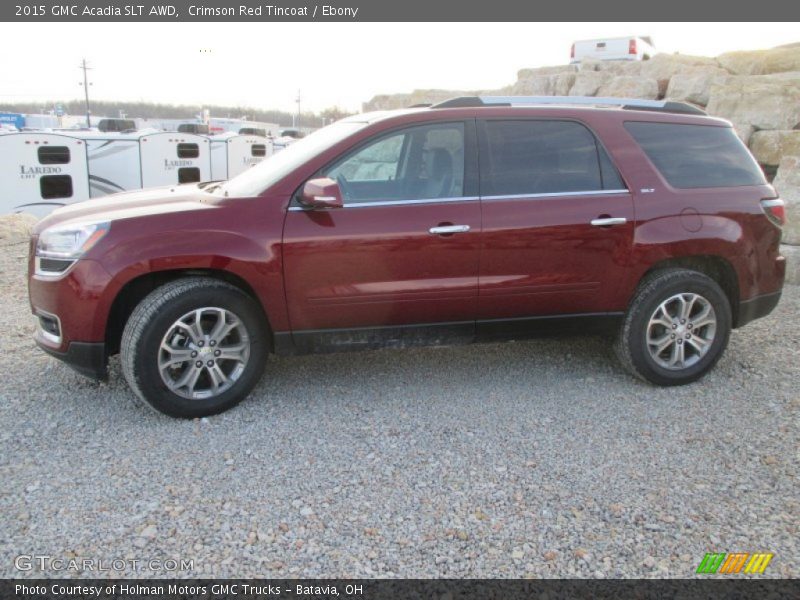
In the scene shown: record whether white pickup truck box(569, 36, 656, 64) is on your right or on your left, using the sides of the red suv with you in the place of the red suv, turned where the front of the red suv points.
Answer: on your right

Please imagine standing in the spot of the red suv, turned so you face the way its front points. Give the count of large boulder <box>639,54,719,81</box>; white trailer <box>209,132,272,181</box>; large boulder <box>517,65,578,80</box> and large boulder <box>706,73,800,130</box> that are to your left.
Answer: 0

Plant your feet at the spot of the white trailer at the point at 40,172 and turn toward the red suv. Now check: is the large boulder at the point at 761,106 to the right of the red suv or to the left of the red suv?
left

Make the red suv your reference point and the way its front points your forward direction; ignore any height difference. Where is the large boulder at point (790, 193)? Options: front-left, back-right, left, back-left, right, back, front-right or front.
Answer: back-right

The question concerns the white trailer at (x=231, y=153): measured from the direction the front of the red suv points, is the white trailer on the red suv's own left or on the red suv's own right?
on the red suv's own right

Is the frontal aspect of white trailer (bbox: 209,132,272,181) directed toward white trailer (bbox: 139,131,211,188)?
no

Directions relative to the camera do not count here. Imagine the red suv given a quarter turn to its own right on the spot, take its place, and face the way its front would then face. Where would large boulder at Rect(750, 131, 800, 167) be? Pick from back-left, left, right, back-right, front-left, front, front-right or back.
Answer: front-right

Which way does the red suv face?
to the viewer's left

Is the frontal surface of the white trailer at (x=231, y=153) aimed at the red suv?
no

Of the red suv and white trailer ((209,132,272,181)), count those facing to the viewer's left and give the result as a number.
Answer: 1
